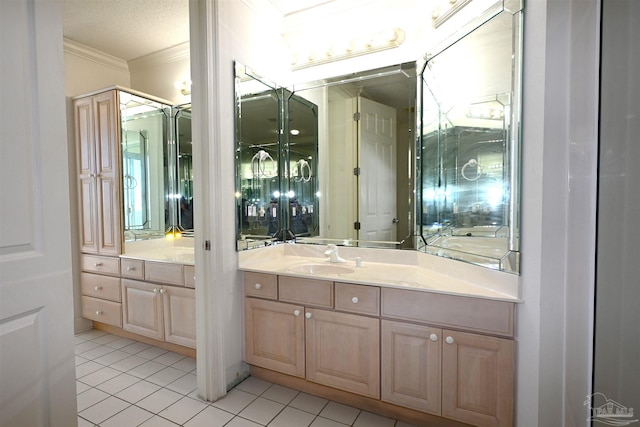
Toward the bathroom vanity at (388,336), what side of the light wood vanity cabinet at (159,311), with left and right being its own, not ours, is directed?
left

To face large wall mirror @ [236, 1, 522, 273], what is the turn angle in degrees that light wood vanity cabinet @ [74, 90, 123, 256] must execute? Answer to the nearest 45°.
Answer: approximately 90° to its left

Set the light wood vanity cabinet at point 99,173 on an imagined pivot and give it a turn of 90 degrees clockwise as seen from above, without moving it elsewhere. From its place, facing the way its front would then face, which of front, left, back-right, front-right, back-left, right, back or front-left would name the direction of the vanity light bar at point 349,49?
back

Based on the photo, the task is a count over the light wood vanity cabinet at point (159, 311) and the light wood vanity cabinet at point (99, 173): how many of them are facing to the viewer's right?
0

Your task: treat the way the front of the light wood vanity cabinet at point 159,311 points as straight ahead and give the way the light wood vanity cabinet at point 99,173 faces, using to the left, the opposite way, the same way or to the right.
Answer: the same way

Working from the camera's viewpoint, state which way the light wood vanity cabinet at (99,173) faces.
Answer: facing the viewer and to the left of the viewer

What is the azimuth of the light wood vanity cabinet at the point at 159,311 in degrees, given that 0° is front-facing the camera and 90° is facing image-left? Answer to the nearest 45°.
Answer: approximately 45°

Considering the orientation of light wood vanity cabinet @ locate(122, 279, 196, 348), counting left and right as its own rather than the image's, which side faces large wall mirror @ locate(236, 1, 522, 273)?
left
